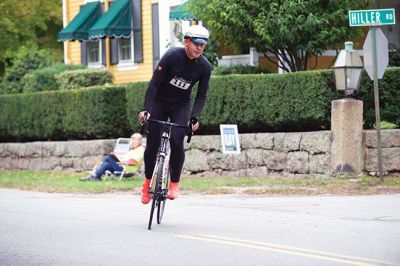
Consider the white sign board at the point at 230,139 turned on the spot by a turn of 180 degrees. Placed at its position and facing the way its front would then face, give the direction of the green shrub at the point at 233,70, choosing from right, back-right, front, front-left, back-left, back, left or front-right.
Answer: front

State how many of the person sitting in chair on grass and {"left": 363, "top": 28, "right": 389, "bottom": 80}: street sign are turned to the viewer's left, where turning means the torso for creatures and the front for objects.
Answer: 1

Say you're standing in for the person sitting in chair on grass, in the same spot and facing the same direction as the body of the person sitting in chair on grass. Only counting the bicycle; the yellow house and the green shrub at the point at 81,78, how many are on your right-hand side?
2

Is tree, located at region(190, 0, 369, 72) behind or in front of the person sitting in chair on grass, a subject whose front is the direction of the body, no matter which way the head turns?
behind

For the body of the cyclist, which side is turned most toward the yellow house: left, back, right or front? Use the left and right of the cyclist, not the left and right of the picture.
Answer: back

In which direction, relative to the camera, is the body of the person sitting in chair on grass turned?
to the viewer's left

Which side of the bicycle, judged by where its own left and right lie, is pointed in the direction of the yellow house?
back

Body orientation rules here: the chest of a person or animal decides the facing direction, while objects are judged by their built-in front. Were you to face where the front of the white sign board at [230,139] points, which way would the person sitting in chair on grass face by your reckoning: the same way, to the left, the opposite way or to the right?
to the right

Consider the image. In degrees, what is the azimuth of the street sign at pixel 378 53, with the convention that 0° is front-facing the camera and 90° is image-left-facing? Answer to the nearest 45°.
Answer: approximately 225°

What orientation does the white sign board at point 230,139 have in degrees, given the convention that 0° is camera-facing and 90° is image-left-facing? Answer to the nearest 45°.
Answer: approximately 0°

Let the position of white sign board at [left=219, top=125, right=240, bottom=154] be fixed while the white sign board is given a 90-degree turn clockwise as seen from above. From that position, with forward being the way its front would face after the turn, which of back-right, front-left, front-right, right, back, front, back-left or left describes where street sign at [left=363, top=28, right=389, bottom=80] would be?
back-left

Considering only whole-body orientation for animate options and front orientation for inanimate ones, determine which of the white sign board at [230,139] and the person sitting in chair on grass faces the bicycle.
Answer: the white sign board
